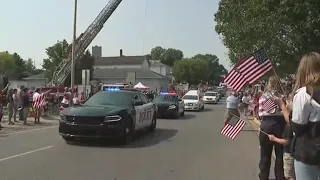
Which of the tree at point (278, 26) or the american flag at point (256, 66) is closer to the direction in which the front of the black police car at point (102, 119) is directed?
the american flag

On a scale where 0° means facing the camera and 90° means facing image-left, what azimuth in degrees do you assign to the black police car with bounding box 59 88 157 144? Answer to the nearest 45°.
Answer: approximately 45°

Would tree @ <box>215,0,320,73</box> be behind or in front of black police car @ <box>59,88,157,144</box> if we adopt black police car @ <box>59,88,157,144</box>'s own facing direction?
behind

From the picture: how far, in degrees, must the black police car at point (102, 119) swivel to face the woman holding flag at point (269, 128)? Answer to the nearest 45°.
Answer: approximately 90° to its left

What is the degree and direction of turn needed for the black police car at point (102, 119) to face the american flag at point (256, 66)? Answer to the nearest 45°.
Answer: approximately 90° to its left

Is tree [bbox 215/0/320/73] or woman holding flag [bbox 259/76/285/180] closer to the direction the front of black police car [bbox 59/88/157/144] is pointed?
the woman holding flag
